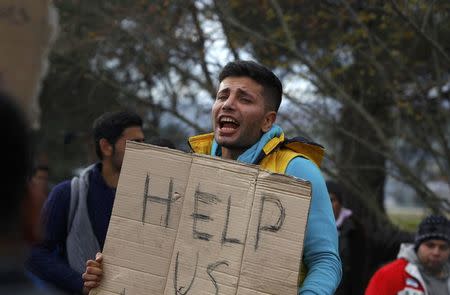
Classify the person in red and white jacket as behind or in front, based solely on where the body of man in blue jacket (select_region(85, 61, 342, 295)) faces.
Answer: behind

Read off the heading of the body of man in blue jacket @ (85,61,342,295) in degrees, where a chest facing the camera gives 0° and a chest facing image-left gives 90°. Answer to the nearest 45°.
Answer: approximately 45°

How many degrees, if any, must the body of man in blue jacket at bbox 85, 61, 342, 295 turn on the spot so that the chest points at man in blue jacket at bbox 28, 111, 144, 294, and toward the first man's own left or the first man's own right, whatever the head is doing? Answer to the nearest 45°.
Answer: approximately 90° to the first man's own right

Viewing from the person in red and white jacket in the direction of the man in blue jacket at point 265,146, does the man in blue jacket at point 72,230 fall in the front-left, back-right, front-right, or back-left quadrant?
front-right

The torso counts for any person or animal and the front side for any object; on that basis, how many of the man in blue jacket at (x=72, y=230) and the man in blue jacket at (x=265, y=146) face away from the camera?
0

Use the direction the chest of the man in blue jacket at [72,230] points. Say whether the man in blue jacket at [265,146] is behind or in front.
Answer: in front

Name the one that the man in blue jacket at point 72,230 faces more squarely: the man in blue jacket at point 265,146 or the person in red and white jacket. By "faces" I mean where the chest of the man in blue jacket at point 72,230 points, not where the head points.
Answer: the man in blue jacket
